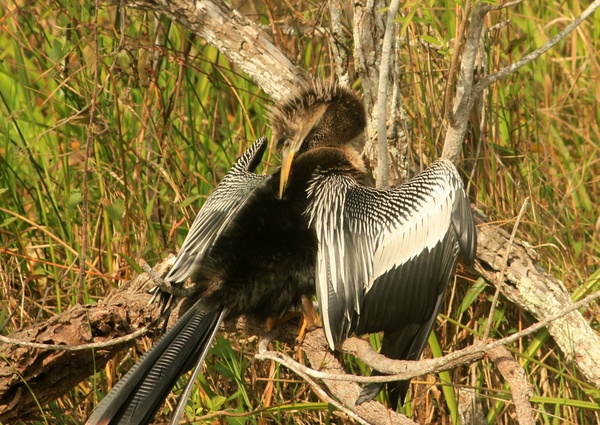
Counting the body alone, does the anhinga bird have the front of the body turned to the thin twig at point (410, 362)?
no

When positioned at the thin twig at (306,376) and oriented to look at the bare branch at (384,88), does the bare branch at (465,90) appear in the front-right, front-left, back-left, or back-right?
front-right

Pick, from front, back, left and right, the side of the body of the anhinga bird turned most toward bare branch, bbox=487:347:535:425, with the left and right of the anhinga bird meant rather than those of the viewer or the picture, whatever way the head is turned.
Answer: right

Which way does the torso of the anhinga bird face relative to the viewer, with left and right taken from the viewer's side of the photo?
facing away from the viewer and to the right of the viewer
